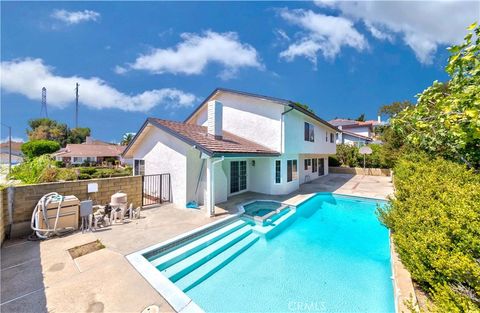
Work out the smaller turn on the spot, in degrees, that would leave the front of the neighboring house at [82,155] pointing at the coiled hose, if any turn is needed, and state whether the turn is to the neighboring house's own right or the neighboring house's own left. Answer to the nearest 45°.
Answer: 0° — it already faces it

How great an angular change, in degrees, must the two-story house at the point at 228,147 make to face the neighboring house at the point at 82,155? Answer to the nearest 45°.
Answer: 0° — it already faces it

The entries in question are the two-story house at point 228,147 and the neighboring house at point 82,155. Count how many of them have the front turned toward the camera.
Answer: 1

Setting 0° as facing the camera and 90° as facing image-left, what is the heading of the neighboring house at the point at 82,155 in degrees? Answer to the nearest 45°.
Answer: approximately 0°

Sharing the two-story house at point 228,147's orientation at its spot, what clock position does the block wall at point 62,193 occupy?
The block wall is roughly at 9 o'clock from the two-story house.
